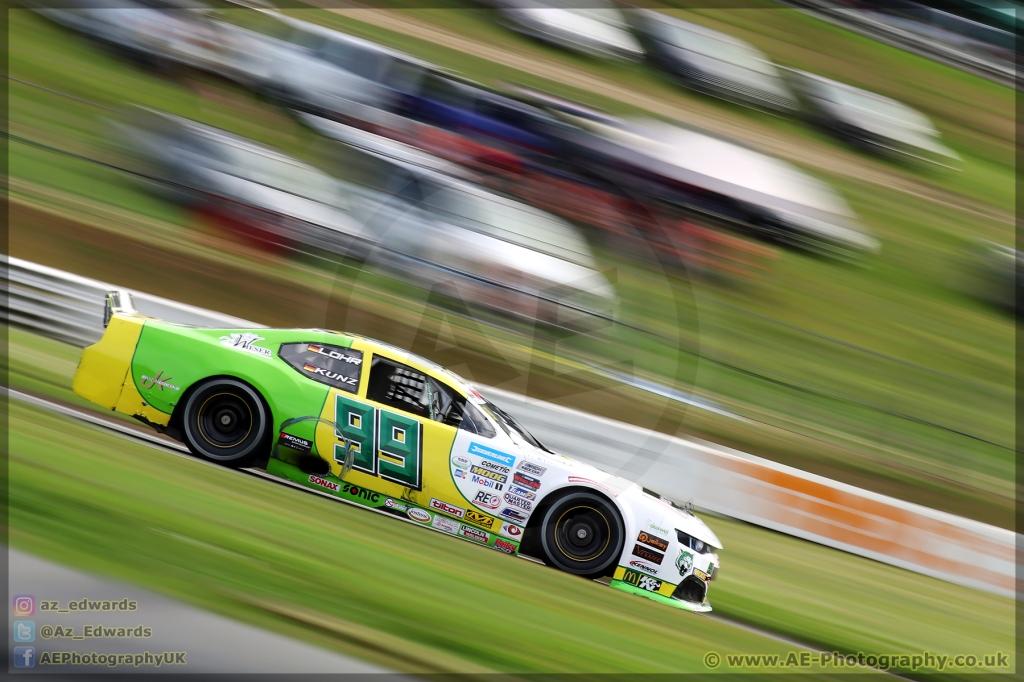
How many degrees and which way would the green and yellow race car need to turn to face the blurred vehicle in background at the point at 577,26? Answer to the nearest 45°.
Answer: approximately 90° to its left

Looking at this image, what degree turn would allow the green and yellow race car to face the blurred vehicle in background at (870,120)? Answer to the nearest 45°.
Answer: approximately 45° to its left

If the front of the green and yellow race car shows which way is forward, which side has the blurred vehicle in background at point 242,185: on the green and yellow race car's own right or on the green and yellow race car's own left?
on the green and yellow race car's own left

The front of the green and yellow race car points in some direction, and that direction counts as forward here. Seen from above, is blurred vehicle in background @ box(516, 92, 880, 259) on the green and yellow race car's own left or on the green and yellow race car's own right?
on the green and yellow race car's own left

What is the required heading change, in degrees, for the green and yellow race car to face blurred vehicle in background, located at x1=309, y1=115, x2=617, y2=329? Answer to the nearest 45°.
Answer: approximately 90° to its left

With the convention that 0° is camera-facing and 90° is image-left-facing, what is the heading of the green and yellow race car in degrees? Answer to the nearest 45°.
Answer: approximately 270°

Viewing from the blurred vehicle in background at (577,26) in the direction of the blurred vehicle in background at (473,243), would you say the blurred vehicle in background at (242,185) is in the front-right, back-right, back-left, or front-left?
front-right
